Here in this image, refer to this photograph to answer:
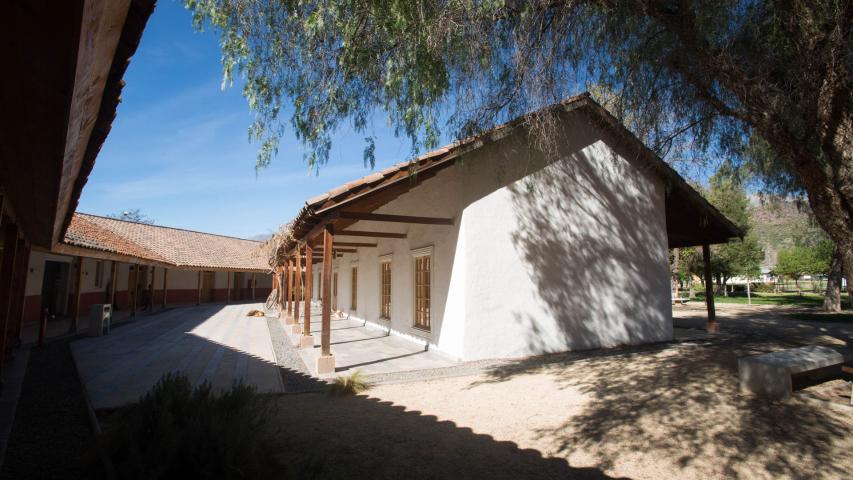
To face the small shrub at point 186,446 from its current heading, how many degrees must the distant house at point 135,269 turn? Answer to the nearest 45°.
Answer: approximately 45° to its right

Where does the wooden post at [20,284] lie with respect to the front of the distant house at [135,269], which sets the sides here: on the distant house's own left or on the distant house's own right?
on the distant house's own right

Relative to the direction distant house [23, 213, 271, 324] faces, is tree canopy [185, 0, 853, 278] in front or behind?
in front

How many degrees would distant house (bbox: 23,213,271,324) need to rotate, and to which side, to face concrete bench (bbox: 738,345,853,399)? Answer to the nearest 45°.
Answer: approximately 45° to its right

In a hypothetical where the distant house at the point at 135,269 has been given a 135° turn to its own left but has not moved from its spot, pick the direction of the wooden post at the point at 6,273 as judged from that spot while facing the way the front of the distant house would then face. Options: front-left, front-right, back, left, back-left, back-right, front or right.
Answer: back

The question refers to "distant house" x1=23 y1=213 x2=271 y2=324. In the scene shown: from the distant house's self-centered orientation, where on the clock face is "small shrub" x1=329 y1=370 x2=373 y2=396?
The small shrub is roughly at 1 o'clock from the distant house.

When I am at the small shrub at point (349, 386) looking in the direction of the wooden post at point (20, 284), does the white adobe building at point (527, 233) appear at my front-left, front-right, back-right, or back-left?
back-right

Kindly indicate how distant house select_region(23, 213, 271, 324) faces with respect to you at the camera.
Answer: facing the viewer and to the right of the viewer
